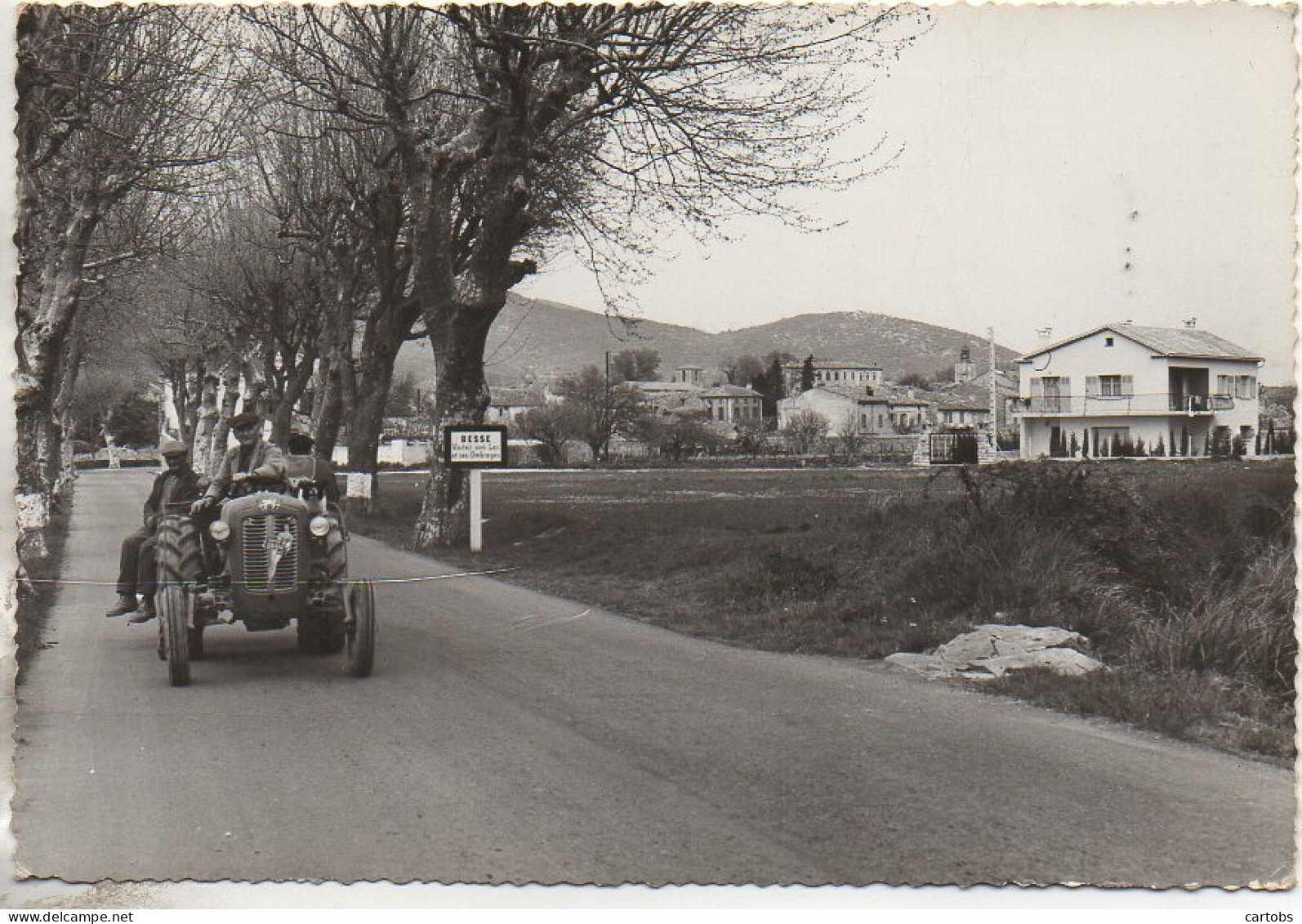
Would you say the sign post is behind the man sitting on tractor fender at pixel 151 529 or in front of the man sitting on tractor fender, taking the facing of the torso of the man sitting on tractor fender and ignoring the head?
behind

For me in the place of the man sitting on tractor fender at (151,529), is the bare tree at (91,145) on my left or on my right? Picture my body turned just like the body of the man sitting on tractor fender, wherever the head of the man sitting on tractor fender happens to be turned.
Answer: on my right

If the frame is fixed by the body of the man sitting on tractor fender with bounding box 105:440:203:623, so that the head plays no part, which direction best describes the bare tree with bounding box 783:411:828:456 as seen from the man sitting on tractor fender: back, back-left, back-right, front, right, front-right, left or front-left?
back

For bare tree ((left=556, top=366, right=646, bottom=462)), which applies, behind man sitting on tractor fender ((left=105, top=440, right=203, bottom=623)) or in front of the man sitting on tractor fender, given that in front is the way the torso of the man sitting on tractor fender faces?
behind

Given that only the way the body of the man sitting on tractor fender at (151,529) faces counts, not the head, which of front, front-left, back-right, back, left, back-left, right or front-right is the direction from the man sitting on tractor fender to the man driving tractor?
left

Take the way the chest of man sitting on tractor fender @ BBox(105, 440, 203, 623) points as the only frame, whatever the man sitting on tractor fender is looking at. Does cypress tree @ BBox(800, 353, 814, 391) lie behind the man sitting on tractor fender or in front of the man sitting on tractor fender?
behind

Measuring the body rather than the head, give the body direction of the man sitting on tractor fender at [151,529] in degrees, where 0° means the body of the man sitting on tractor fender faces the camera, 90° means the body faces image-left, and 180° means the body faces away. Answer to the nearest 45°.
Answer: approximately 45°

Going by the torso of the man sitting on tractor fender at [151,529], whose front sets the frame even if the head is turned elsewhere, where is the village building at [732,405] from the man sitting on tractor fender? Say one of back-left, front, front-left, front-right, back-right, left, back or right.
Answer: back

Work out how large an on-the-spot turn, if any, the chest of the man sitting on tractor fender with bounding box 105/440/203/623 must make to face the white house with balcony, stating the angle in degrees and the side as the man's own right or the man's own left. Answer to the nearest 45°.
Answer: approximately 135° to the man's own left

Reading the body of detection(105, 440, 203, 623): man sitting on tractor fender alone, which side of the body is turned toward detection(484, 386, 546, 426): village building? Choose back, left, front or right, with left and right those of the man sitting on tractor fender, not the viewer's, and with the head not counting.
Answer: back
